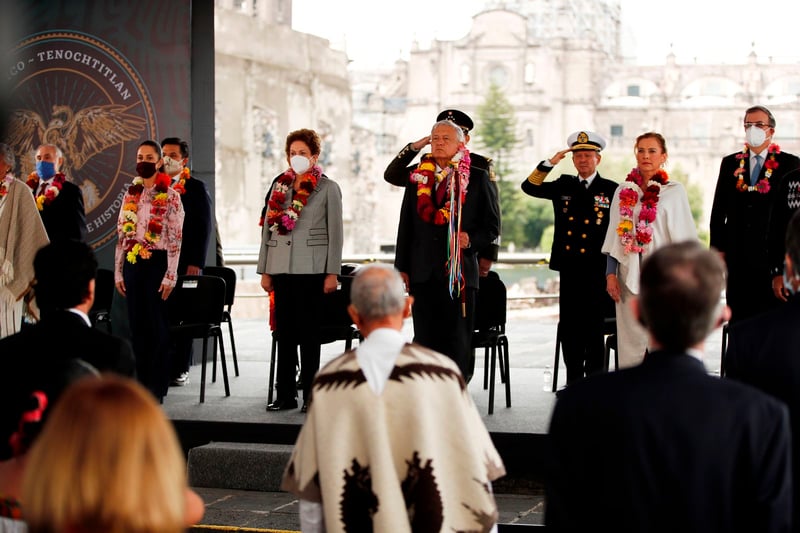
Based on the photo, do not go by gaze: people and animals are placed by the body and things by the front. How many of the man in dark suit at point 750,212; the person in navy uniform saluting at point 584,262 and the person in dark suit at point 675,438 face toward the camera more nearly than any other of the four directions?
2

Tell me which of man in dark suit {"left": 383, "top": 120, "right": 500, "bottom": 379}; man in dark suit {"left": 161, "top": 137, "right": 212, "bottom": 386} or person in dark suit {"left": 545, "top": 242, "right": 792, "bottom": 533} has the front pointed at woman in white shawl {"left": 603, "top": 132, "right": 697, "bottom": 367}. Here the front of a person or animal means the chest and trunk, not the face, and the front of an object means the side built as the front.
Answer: the person in dark suit

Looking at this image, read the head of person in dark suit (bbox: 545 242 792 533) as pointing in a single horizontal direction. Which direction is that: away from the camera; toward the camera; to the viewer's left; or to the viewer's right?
away from the camera

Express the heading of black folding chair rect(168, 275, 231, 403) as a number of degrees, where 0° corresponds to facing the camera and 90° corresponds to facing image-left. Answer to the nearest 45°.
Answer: approximately 45°

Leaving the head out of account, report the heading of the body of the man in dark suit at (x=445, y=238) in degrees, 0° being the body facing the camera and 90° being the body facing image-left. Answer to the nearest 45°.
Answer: approximately 45°

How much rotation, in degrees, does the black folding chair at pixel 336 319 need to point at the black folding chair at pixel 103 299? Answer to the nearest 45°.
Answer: approximately 90° to its right

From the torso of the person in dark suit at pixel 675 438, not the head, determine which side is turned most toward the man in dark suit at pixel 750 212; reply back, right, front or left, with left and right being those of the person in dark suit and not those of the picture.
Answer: front

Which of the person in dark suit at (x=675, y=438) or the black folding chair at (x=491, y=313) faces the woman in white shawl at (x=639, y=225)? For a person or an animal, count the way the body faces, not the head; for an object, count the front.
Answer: the person in dark suit

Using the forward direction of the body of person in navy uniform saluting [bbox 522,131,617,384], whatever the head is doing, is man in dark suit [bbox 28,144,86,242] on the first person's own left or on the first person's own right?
on the first person's own right

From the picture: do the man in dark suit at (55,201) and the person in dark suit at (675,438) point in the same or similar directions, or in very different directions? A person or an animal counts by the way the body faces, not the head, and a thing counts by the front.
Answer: very different directions

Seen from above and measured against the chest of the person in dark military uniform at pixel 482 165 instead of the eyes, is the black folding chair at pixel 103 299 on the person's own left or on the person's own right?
on the person's own right

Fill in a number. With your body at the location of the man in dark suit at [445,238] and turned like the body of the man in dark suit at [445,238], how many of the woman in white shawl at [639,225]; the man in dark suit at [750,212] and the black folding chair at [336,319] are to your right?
1
